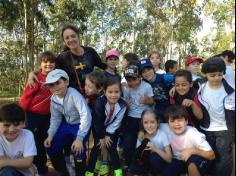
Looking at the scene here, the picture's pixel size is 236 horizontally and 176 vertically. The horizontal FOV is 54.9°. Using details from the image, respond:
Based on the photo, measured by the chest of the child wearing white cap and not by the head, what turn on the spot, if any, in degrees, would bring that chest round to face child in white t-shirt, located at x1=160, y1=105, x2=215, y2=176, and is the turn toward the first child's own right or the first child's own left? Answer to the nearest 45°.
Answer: approximately 135° to the first child's own left

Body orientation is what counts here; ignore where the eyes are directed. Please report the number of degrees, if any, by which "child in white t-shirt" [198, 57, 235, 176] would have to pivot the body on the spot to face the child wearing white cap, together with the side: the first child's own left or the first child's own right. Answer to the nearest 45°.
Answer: approximately 90° to the first child's own right

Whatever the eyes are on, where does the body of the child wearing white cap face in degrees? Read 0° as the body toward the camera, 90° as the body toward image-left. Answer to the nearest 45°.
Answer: approximately 45°

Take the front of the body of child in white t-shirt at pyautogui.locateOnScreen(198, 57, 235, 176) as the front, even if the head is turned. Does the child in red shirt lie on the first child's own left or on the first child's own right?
on the first child's own right

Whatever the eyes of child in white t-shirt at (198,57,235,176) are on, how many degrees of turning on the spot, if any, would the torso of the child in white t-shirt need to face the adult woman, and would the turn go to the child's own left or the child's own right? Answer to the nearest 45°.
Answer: approximately 90° to the child's own right

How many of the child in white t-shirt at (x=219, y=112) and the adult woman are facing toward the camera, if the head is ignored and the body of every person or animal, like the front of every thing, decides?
2
